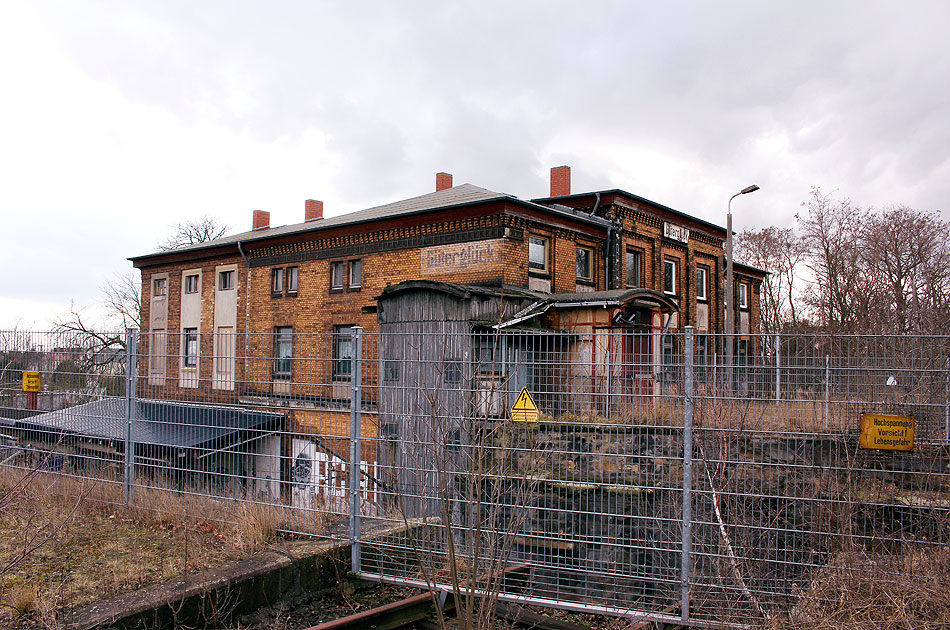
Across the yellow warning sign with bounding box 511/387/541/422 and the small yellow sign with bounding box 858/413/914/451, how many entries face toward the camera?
2

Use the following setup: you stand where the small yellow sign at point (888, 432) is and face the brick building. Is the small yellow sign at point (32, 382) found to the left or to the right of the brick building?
left

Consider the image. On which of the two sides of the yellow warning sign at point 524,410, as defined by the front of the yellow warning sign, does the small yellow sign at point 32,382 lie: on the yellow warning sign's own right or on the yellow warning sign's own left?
on the yellow warning sign's own right

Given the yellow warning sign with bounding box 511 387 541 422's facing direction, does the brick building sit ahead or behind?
behind

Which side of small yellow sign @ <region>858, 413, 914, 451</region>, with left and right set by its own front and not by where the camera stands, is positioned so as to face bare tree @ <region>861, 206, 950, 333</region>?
back

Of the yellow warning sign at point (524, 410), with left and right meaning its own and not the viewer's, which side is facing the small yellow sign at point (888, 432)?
left

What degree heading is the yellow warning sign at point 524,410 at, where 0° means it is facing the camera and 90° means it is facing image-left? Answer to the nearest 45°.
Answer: approximately 0°

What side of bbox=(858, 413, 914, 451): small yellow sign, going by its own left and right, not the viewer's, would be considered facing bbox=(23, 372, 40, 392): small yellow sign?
right
